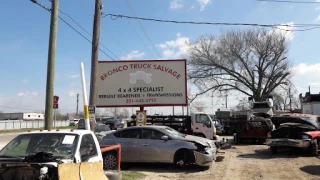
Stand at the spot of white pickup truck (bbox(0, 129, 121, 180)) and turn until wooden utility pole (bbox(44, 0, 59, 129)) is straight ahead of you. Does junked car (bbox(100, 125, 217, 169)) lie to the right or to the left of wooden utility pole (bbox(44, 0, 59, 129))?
right

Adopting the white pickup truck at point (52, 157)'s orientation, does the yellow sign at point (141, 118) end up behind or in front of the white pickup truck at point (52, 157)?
behind

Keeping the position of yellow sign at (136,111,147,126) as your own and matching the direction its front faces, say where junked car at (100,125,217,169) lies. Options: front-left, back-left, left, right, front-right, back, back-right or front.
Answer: front

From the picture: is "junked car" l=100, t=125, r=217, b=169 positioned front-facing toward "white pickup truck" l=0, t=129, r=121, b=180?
no

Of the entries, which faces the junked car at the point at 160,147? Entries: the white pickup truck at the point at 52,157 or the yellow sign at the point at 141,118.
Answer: the yellow sign

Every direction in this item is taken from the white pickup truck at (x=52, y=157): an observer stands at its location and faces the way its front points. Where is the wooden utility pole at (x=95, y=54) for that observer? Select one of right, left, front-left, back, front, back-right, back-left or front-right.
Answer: back-right

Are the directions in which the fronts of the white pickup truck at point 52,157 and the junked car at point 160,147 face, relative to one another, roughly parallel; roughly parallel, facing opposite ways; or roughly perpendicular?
roughly perpendicular

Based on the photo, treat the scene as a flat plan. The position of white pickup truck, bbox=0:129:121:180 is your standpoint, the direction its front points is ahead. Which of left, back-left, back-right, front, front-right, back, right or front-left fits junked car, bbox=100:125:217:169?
back

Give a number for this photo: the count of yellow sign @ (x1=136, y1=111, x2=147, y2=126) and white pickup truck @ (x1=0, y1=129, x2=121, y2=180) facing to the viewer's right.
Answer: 0

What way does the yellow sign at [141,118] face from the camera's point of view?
toward the camera

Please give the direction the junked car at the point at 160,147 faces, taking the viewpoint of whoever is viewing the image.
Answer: facing the viewer and to the right of the viewer

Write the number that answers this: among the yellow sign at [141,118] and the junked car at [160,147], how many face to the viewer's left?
0
